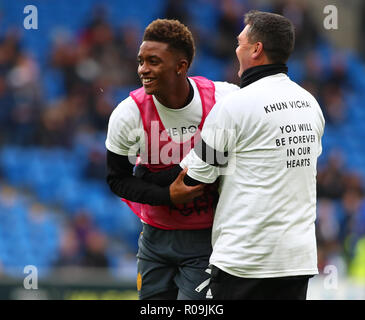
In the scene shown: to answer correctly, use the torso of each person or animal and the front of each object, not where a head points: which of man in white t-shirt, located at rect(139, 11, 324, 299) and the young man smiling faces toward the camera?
the young man smiling

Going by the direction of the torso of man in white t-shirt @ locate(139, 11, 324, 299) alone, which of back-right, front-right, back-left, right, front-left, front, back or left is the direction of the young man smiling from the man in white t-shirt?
front

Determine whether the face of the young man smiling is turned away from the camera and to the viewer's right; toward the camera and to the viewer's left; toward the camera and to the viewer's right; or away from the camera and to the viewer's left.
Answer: toward the camera and to the viewer's left

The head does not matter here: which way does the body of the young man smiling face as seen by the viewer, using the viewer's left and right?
facing the viewer

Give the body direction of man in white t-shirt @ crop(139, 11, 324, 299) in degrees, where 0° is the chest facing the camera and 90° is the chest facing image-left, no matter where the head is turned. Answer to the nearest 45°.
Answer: approximately 135°

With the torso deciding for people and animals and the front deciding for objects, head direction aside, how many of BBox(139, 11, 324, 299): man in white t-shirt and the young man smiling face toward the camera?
1
